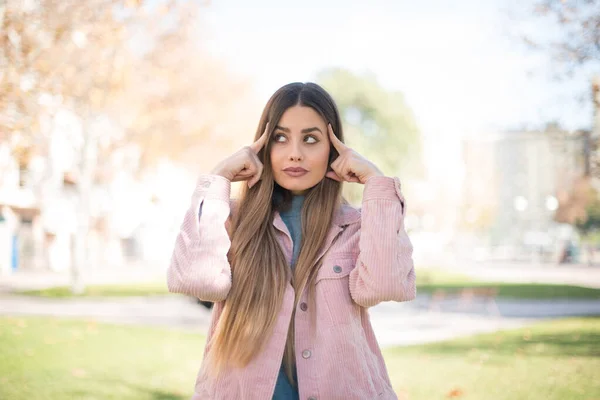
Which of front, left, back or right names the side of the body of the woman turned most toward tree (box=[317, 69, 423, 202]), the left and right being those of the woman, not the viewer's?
back

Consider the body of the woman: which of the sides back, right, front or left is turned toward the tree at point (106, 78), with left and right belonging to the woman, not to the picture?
back

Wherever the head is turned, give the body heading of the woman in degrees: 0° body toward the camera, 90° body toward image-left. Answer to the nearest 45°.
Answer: approximately 0°
